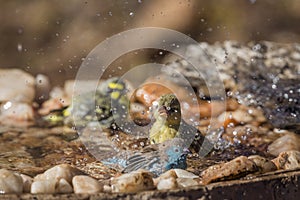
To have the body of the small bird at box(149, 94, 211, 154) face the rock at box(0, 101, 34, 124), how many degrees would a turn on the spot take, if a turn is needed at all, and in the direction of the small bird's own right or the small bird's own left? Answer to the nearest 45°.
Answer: approximately 90° to the small bird's own right

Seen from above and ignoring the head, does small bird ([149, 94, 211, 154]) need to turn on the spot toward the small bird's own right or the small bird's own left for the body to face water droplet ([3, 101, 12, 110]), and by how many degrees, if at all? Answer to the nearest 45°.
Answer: approximately 90° to the small bird's own right

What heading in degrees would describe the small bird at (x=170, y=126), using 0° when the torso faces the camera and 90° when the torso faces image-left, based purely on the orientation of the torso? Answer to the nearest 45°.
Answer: approximately 45°
